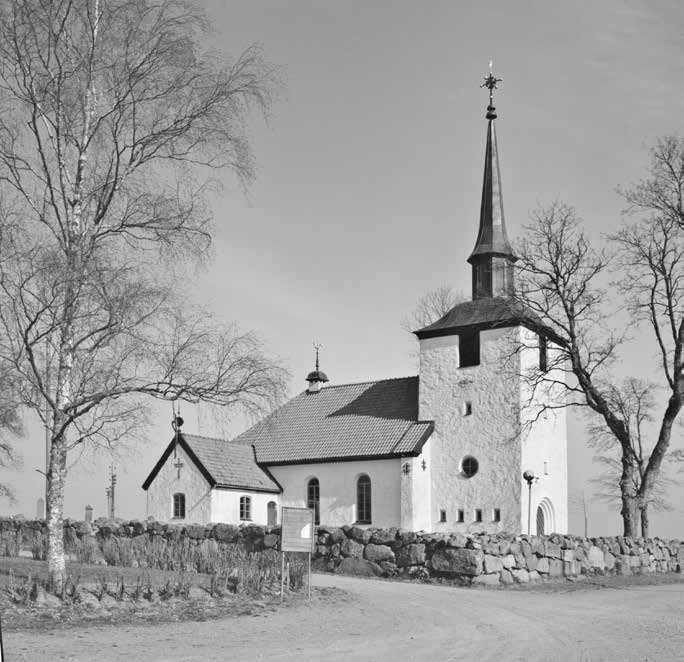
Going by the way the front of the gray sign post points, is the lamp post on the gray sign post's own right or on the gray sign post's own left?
on the gray sign post's own left
